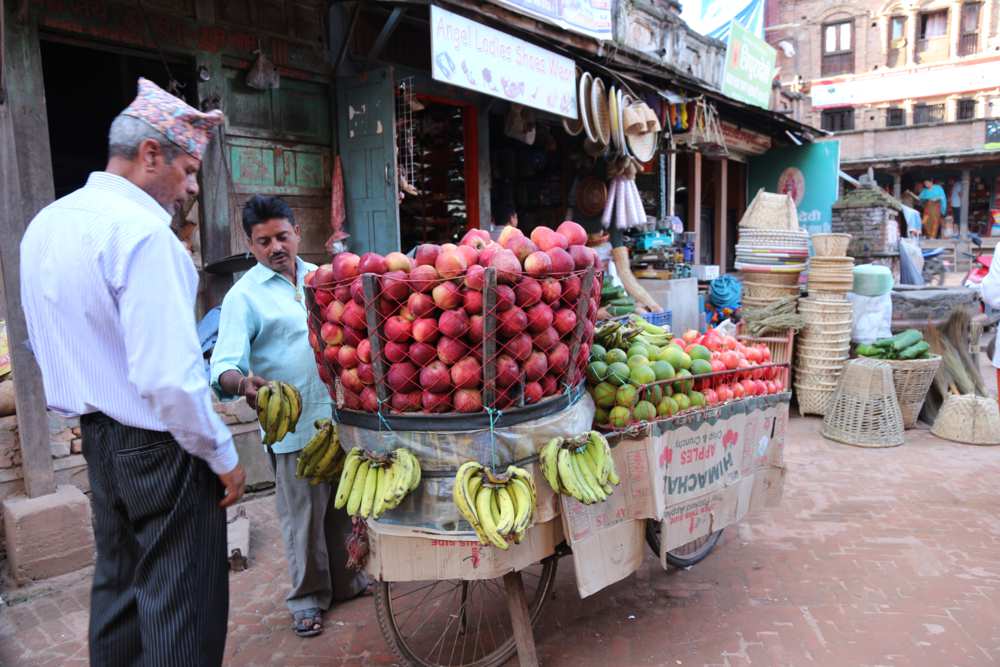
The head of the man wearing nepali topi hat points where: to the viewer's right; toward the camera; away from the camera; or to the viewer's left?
to the viewer's right

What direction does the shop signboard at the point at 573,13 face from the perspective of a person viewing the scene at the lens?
facing the viewer and to the right of the viewer

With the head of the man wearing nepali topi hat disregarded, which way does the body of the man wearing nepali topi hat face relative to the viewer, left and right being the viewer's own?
facing away from the viewer and to the right of the viewer

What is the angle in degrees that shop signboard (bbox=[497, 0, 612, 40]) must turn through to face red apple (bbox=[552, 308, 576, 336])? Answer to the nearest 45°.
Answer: approximately 45° to its right

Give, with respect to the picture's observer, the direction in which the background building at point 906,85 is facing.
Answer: facing the viewer and to the left of the viewer

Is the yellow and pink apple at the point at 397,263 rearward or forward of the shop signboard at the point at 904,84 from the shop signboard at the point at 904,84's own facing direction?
forward

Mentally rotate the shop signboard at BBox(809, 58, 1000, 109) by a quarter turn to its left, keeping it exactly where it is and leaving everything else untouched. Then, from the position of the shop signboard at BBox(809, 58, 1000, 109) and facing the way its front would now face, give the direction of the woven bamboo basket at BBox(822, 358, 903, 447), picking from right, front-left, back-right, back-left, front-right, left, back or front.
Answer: front-right

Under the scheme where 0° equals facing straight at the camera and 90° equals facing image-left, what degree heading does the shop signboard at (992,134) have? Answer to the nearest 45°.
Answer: approximately 45°
